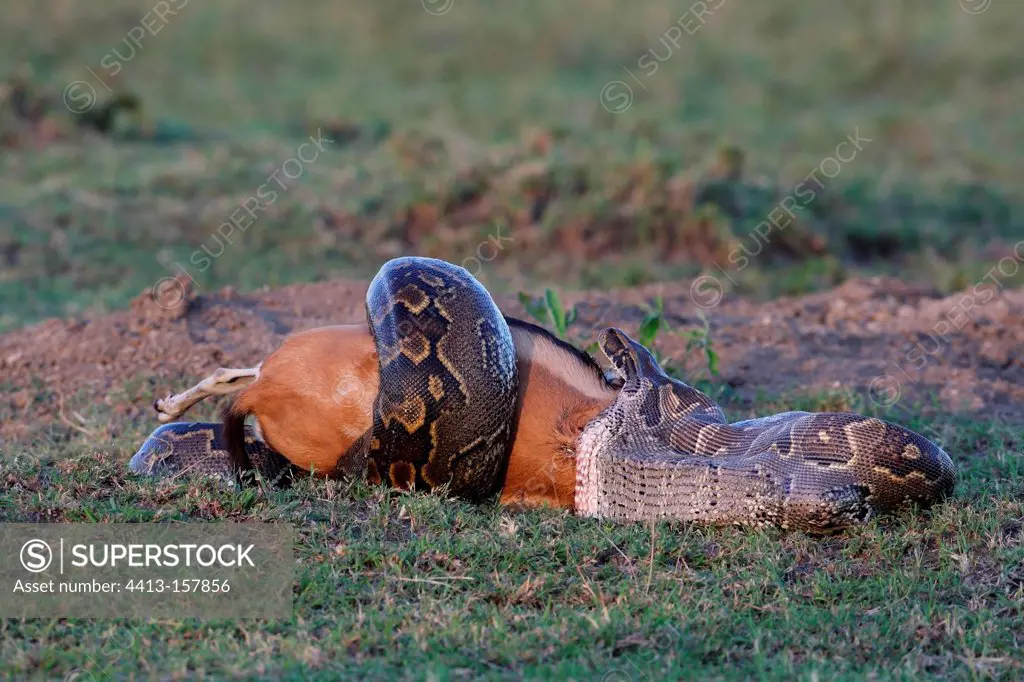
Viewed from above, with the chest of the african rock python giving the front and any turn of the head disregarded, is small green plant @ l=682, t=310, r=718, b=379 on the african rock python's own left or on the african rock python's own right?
on the african rock python's own right
